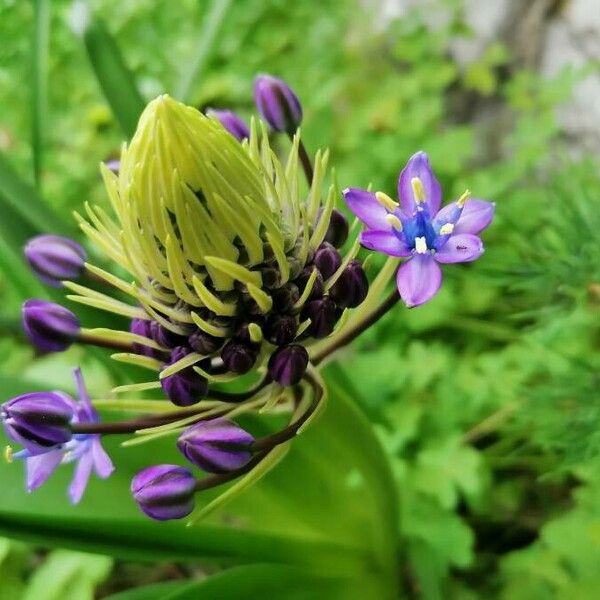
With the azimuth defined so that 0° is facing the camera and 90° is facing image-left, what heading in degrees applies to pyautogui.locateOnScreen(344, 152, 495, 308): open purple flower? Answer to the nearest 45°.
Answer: approximately 0°
